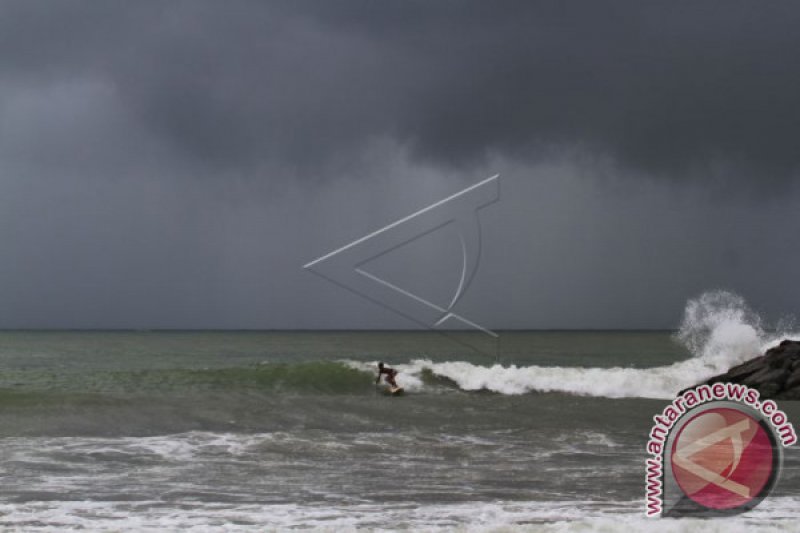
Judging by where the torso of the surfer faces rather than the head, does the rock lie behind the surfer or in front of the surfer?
behind
